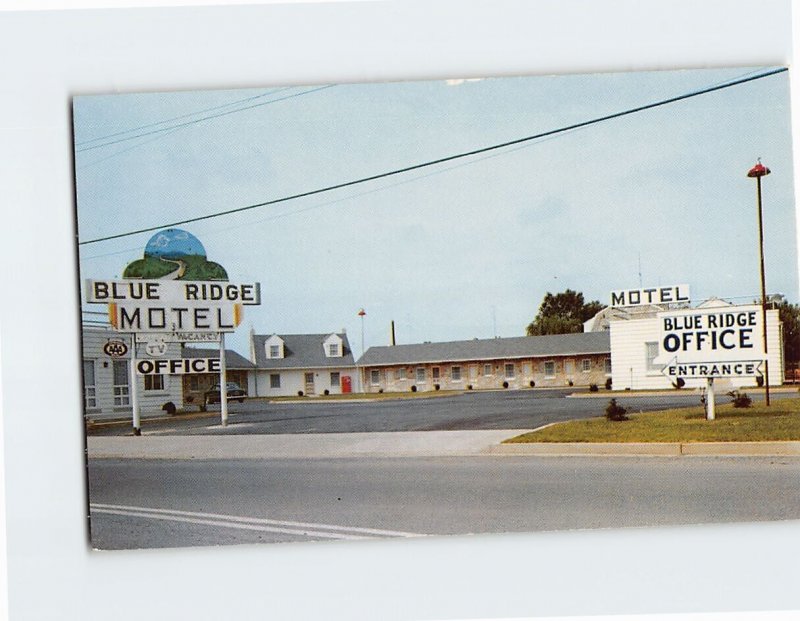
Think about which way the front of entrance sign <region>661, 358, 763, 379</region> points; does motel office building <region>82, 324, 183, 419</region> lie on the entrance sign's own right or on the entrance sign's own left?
on the entrance sign's own right

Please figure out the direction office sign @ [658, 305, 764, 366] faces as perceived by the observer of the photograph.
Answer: facing the viewer

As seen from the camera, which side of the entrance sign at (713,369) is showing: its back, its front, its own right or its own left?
front
